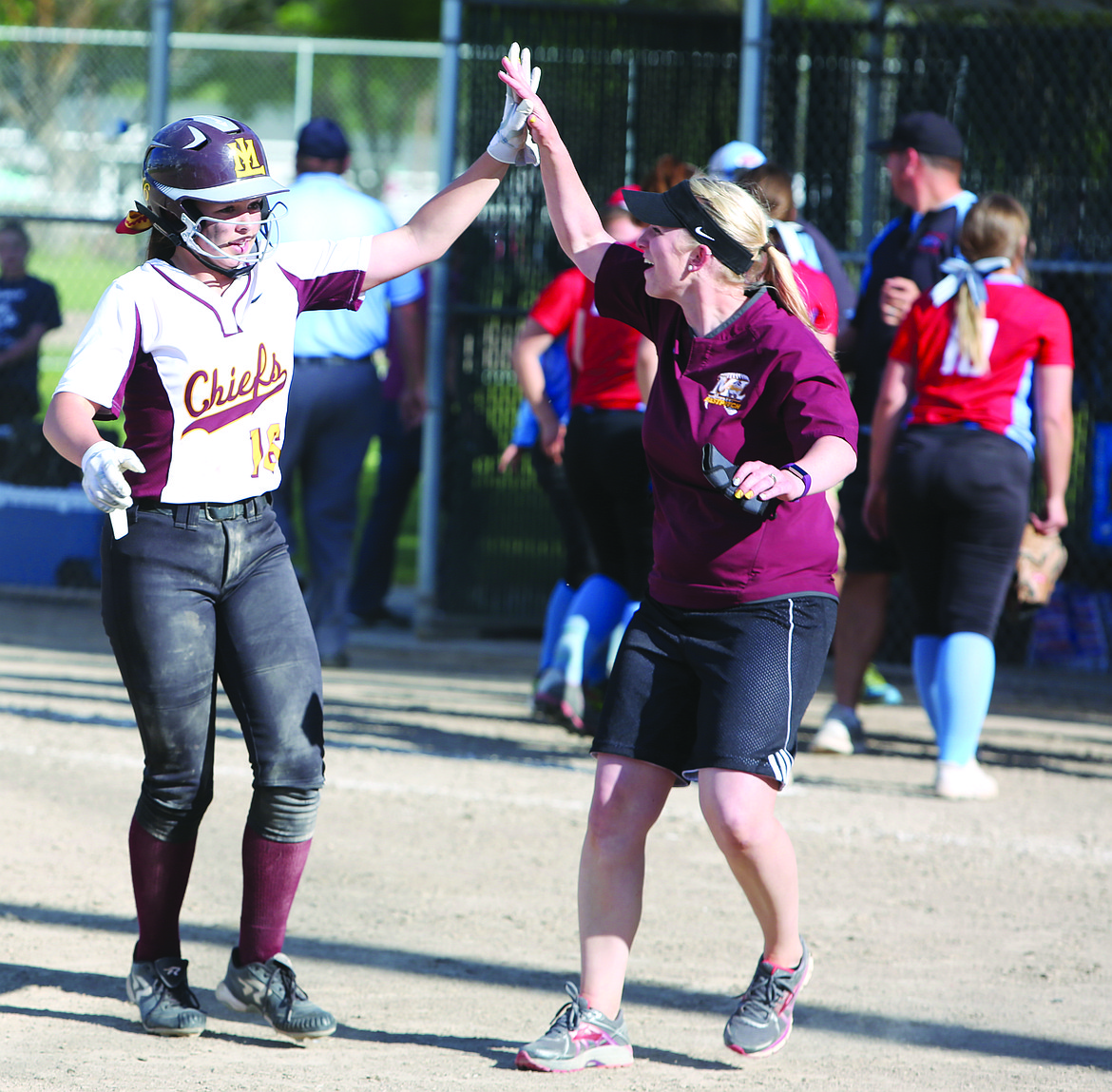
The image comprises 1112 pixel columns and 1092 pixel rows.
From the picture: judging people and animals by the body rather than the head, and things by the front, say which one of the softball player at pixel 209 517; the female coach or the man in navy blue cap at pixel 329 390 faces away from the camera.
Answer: the man in navy blue cap

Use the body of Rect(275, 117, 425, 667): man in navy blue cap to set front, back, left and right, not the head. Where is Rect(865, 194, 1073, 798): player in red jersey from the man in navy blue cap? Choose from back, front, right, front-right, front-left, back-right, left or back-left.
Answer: back-right

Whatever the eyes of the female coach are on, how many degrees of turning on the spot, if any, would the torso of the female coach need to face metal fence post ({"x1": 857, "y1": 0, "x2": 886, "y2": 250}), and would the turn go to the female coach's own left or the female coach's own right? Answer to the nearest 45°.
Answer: approximately 135° to the female coach's own right

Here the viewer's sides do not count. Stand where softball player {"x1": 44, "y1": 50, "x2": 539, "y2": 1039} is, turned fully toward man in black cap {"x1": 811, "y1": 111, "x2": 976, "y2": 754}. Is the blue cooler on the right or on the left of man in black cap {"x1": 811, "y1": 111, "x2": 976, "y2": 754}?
left

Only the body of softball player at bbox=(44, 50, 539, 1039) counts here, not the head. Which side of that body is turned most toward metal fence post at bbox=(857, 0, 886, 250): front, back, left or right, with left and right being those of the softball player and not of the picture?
left

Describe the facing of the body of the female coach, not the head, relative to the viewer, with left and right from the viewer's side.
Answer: facing the viewer and to the left of the viewer

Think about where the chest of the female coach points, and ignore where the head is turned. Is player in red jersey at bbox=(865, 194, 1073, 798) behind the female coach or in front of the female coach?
behind

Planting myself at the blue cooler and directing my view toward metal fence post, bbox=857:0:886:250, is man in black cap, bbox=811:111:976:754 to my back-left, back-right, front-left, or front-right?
front-right

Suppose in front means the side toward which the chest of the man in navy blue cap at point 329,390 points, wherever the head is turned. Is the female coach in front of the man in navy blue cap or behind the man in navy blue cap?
behind

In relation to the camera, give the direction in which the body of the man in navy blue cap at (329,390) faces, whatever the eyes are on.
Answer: away from the camera

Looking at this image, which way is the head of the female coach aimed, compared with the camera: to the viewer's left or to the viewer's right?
to the viewer's left

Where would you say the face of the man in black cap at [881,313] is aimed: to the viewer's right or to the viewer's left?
to the viewer's left

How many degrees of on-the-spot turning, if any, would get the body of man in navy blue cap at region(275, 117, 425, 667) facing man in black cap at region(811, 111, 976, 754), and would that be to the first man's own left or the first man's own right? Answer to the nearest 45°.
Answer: approximately 135° to the first man's own right

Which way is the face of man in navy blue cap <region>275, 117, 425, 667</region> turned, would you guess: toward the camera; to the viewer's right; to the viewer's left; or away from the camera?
away from the camera

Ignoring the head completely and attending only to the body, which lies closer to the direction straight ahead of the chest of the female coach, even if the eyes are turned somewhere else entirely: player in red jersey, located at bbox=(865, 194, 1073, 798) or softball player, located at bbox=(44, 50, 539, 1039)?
the softball player

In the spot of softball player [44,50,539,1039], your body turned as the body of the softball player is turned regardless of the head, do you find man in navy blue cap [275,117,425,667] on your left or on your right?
on your left

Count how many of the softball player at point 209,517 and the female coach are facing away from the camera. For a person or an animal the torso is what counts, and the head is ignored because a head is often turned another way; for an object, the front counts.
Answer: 0

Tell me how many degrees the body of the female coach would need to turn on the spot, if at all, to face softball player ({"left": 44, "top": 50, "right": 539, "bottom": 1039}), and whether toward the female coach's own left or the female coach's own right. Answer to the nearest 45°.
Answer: approximately 45° to the female coach's own right
